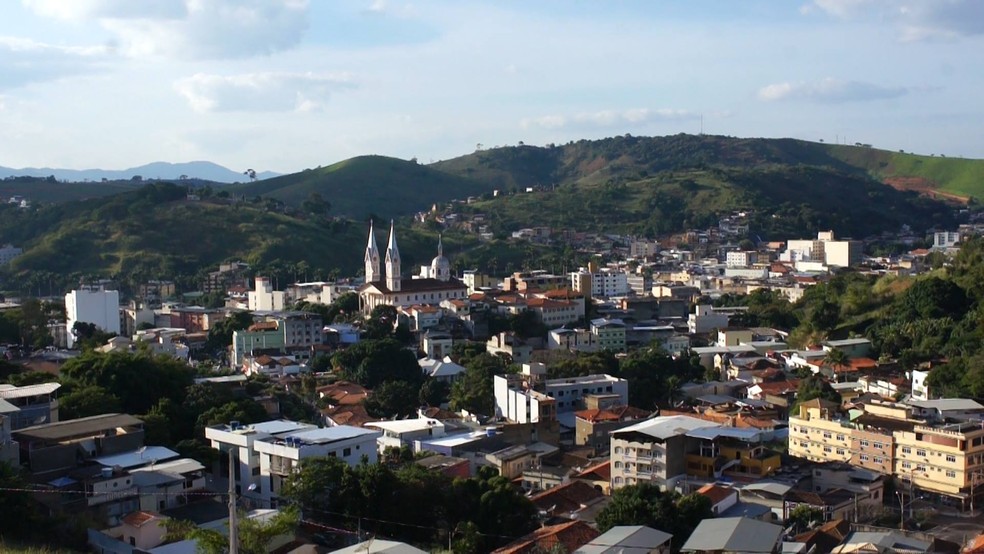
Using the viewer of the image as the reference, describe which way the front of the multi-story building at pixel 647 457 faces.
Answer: facing the viewer and to the left of the viewer

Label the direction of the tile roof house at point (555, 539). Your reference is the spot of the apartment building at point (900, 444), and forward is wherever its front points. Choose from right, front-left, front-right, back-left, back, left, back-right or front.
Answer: front

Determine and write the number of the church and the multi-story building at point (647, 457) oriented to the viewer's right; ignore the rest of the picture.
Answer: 0

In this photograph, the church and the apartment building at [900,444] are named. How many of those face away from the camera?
0

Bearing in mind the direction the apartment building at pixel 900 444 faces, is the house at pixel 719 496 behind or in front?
in front

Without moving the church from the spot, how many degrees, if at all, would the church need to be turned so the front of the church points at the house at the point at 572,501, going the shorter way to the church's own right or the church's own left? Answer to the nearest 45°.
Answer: approximately 45° to the church's own left

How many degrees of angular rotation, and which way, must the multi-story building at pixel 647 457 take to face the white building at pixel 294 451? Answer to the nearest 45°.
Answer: approximately 45° to its right

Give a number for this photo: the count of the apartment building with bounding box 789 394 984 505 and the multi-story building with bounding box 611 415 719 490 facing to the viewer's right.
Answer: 0

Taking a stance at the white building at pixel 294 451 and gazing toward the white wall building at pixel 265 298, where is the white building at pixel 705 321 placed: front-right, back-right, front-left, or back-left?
front-right

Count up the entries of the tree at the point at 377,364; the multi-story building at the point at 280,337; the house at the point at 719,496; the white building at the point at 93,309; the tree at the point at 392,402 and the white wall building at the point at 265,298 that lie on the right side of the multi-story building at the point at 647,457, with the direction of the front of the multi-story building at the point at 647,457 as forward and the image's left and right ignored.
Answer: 5

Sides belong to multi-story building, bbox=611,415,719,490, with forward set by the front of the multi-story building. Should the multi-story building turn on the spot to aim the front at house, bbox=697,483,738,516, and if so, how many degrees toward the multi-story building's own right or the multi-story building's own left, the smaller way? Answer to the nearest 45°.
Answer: approximately 90° to the multi-story building's own left

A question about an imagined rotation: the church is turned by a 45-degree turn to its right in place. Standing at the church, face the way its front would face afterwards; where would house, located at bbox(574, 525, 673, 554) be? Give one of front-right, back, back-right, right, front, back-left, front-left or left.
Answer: left

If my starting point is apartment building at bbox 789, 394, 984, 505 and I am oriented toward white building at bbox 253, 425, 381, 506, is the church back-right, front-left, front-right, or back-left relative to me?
front-right
